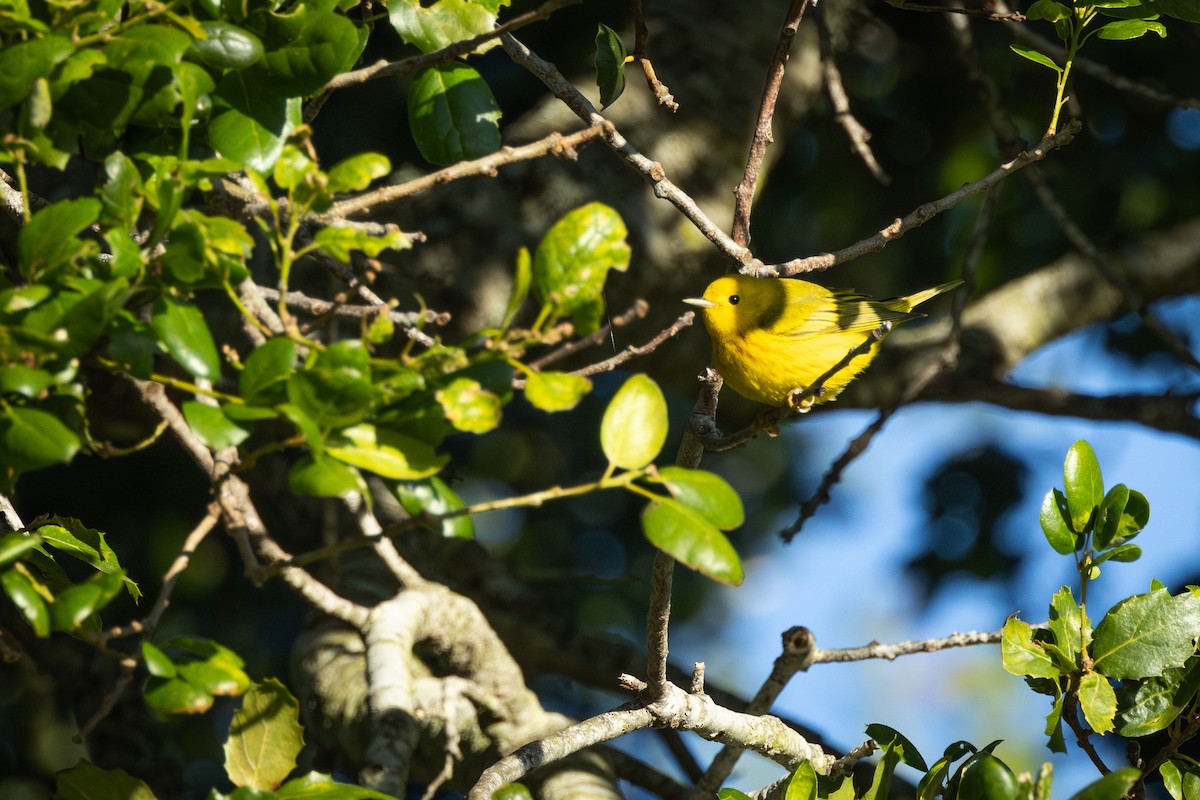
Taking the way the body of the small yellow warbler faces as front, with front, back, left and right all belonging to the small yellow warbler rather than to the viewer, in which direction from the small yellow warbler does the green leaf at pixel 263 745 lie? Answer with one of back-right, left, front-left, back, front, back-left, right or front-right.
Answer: front

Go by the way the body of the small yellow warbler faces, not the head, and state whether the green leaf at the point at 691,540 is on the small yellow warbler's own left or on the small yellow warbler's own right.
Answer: on the small yellow warbler's own left

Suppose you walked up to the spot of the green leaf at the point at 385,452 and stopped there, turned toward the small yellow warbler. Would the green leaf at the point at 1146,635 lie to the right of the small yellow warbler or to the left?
right

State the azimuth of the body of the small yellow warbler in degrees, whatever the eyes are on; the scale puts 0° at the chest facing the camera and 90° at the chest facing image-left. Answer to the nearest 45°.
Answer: approximately 90°
